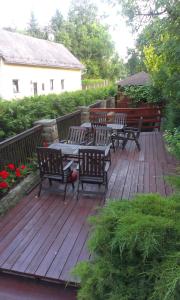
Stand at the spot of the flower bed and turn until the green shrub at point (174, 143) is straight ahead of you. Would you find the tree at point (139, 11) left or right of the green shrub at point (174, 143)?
left

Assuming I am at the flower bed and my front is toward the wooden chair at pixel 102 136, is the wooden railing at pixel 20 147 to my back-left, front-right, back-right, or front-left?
front-left

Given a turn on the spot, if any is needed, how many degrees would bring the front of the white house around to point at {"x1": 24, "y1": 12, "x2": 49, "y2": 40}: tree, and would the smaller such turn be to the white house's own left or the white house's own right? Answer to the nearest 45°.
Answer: approximately 135° to the white house's own left

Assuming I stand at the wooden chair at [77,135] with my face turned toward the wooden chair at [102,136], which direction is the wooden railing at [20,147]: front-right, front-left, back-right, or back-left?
back-right

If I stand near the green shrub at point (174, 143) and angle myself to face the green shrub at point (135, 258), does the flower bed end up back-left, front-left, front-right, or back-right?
front-right

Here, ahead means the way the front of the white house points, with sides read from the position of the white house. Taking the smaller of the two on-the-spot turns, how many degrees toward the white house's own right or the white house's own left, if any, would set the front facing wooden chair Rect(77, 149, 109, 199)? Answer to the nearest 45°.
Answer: approximately 45° to the white house's own right

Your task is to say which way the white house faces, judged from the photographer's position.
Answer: facing the viewer and to the right of the viewer

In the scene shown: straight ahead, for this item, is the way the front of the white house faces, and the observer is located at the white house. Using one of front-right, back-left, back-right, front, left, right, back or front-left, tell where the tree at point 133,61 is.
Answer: left

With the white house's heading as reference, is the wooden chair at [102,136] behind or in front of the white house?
in front

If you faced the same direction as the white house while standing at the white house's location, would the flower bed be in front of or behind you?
in front

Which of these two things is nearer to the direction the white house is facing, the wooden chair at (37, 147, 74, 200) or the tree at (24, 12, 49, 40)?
the wooden chair

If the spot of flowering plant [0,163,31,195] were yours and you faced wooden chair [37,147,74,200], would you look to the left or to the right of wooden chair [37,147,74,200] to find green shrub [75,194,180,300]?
right

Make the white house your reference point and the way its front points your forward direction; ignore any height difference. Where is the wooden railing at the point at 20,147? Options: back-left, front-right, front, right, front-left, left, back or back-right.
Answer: front-right

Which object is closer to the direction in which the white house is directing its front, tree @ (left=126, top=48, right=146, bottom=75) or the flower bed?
the flower bed
